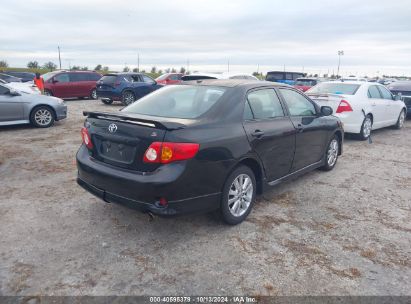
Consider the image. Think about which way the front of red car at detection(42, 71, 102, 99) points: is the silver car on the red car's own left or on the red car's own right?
on the red car's own left

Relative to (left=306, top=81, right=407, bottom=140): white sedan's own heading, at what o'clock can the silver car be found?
The silver car is roughly at 7 o'clock from the white sedan.

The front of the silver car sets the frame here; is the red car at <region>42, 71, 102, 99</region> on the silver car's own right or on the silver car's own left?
on the silver car's own left

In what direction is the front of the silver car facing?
to the viewer's right

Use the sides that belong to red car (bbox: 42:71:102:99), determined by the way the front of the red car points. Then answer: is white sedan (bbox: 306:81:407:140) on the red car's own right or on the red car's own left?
on the red car's own left

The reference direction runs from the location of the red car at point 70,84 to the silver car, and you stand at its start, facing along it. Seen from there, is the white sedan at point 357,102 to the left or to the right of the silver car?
left

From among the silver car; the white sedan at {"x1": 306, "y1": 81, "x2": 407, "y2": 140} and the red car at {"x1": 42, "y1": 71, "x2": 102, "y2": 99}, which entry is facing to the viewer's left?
the red car

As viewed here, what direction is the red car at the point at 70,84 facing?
to the viewer's left

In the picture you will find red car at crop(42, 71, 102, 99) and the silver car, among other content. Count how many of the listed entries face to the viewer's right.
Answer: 1

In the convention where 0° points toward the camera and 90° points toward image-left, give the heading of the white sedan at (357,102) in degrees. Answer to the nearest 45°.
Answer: approximately 225°

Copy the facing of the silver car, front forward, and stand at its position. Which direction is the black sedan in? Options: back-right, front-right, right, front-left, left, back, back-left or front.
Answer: right

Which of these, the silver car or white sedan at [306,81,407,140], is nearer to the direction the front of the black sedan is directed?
the white sedan

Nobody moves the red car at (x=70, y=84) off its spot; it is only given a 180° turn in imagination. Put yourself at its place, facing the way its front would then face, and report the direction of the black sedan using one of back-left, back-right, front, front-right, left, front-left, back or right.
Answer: right

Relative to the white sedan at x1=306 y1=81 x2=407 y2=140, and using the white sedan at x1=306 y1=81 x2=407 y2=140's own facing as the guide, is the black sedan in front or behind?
behind
